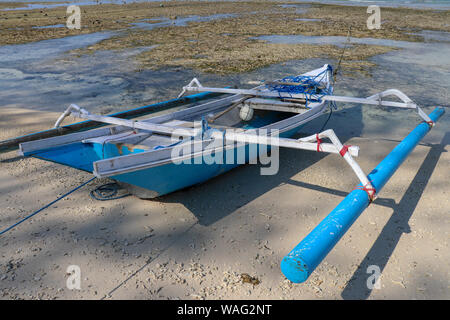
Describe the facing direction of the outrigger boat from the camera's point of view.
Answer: facing away from the viewer and to the right of the viewer
